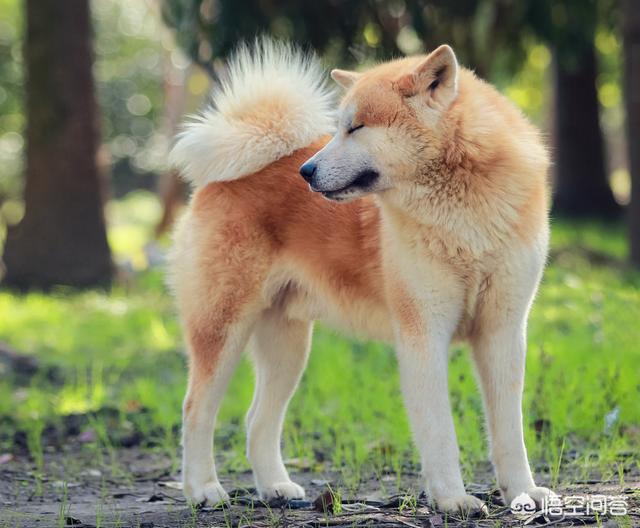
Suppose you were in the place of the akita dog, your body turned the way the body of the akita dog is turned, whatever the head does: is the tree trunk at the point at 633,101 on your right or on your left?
on your left

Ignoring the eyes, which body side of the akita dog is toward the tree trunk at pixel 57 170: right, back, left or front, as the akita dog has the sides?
back

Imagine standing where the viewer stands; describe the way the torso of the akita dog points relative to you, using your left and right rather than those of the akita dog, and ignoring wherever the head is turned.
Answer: facing the viewer and to the right of the viewer

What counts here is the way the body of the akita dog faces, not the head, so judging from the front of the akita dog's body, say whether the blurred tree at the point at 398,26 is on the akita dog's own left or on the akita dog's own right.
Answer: on the akita dog's own left

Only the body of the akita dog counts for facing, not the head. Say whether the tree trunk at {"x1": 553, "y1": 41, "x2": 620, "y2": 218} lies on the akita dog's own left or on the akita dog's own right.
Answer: on the akita dog's own left
